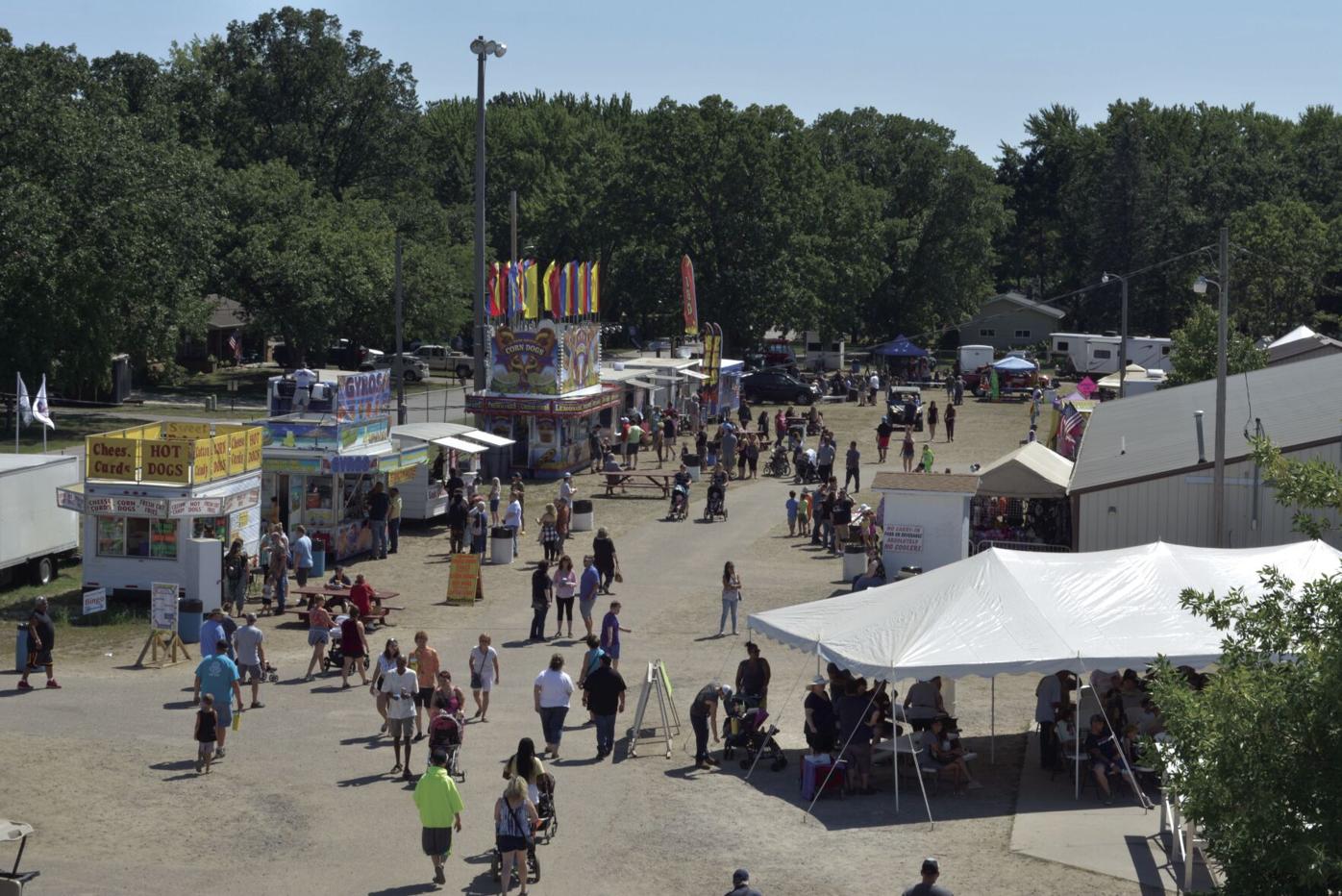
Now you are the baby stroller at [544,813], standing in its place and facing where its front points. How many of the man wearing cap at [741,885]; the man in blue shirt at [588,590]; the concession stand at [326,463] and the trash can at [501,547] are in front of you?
3

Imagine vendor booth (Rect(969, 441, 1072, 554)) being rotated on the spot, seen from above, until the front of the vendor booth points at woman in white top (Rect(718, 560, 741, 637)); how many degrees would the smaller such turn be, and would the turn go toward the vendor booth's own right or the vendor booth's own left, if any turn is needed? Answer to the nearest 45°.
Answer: approximately 45° to the vendor booth's own right

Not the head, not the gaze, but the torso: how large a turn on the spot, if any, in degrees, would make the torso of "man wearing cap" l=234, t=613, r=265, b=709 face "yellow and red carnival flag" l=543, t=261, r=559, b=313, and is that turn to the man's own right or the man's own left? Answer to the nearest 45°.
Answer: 0° — they already face it

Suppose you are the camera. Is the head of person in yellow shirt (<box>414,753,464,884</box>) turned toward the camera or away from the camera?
away from the camera

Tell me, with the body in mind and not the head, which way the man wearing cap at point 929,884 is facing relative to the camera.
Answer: away from the camera

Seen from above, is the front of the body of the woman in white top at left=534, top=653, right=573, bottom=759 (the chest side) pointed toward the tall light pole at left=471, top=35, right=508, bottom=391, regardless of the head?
yes

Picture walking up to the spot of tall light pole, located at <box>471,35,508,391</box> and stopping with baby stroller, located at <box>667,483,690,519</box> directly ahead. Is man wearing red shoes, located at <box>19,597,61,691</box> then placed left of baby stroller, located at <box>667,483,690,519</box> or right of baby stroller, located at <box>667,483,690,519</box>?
right

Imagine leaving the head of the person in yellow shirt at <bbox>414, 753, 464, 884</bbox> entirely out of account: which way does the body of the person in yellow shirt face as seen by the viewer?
away from the camera

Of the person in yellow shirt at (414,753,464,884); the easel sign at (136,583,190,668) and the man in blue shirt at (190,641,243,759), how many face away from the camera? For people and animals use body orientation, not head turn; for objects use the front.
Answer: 2

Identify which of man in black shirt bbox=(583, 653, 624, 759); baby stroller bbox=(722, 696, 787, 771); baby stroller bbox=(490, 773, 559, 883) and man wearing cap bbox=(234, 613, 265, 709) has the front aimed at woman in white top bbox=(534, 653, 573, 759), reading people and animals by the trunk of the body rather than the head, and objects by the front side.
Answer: baby stroller bbox=(490, 773, 559, 883)

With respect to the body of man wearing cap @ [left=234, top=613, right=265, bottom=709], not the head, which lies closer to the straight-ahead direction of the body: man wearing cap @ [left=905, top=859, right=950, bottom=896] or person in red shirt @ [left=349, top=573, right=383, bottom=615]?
the person in red shirt

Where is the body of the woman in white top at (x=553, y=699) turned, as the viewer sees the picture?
away from the camera

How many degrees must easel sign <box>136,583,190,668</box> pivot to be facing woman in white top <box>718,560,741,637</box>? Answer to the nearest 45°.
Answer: approximately 90° to its left

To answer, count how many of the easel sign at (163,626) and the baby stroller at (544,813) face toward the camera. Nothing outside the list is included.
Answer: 1

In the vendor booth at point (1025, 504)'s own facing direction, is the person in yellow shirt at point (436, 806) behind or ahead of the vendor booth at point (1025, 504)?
ahead

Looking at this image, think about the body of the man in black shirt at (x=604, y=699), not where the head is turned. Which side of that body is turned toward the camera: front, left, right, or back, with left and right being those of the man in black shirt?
back
